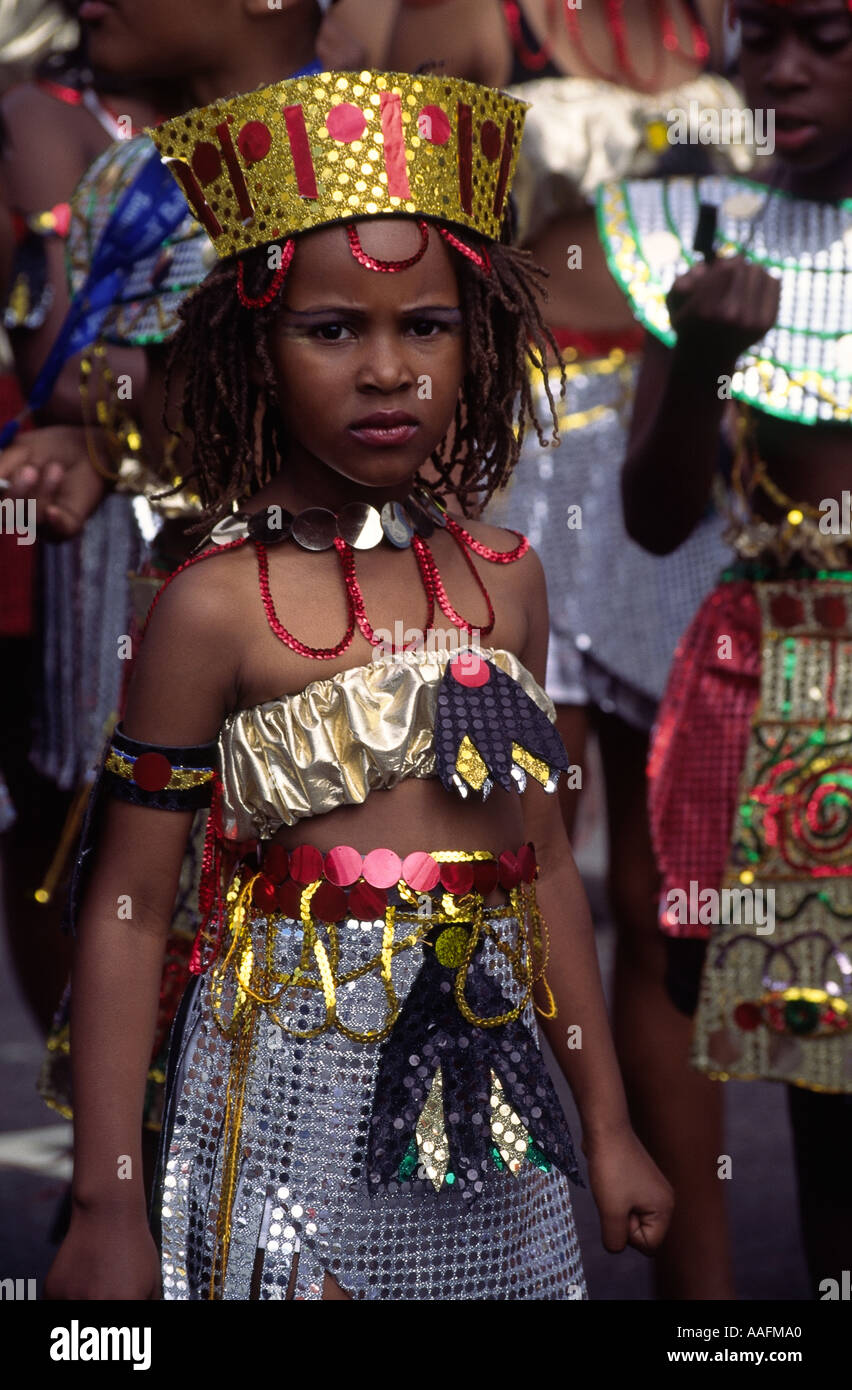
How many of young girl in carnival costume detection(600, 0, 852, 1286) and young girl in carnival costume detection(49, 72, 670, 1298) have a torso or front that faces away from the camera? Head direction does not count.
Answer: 0

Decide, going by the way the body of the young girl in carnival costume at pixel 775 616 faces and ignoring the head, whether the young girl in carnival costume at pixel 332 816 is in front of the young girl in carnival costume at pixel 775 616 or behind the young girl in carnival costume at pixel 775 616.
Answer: in front

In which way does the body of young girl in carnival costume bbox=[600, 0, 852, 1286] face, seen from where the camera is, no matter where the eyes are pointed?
toward the camera

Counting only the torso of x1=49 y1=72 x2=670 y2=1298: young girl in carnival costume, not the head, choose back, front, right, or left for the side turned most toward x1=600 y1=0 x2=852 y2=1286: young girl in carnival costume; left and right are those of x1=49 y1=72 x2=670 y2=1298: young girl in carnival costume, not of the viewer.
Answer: left

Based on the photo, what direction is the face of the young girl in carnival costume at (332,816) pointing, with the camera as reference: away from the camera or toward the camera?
toward the camera

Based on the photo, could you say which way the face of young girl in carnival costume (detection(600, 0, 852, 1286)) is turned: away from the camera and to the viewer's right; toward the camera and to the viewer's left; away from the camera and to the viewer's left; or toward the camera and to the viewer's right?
toward the camera and to the viewer's left

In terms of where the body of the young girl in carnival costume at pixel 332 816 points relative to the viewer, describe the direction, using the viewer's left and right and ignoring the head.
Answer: facing the viewer and to the right of the viewer
